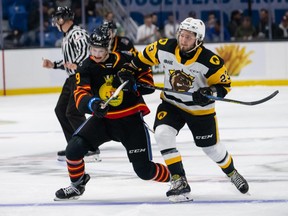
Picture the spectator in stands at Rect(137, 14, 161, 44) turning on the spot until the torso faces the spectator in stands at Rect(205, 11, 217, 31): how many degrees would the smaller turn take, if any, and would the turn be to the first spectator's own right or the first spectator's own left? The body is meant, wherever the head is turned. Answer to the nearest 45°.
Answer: approximately 90° to the first spectator's own left

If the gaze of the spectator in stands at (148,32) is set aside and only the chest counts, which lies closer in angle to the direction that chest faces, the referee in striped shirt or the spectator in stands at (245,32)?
the referee in striped shirt

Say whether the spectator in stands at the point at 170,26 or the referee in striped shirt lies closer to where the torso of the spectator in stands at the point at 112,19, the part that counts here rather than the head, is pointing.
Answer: the referee in striped shirt
